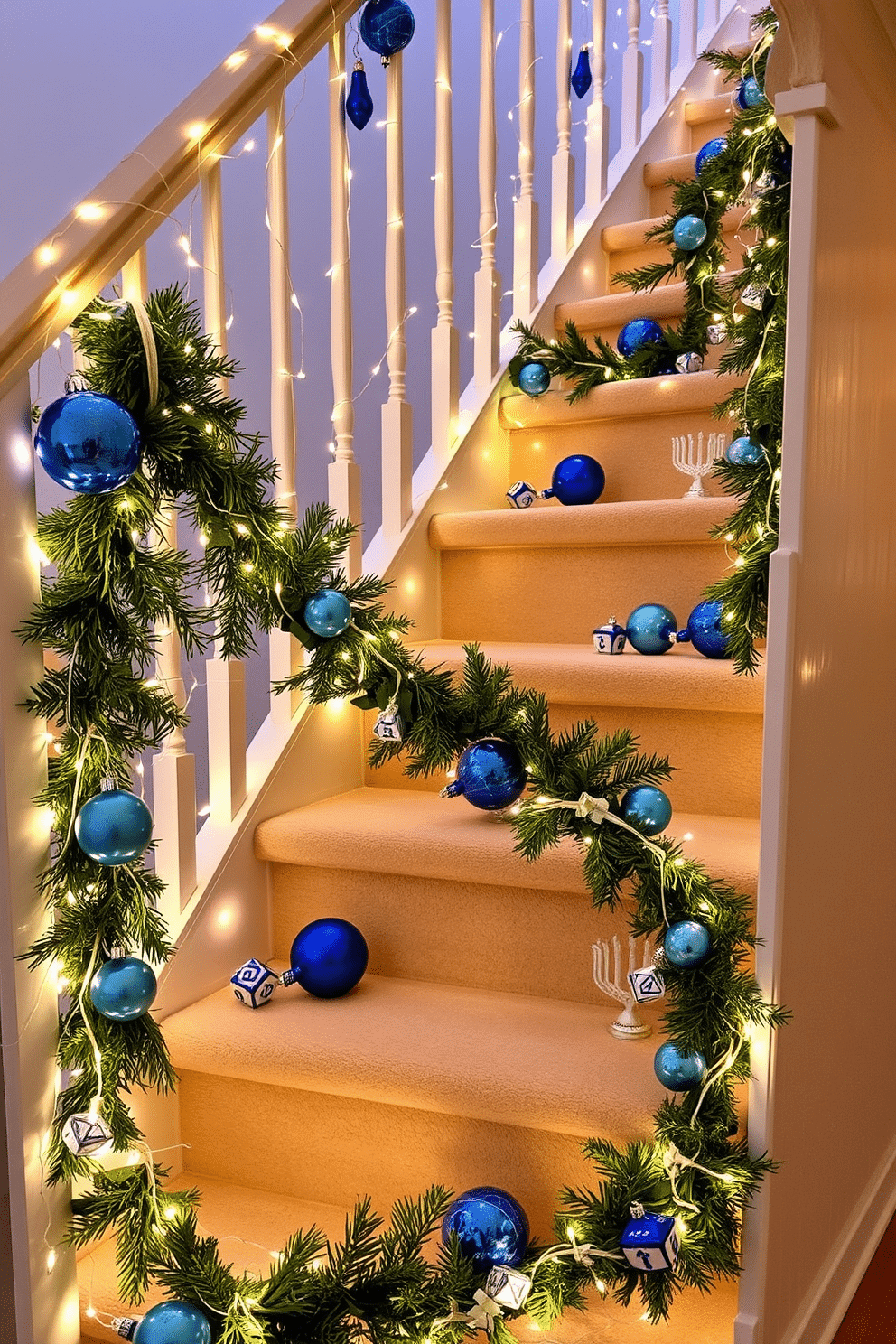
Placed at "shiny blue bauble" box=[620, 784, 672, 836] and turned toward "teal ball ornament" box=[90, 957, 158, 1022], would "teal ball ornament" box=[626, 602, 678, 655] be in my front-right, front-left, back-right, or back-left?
back-right

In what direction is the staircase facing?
toward the camera
